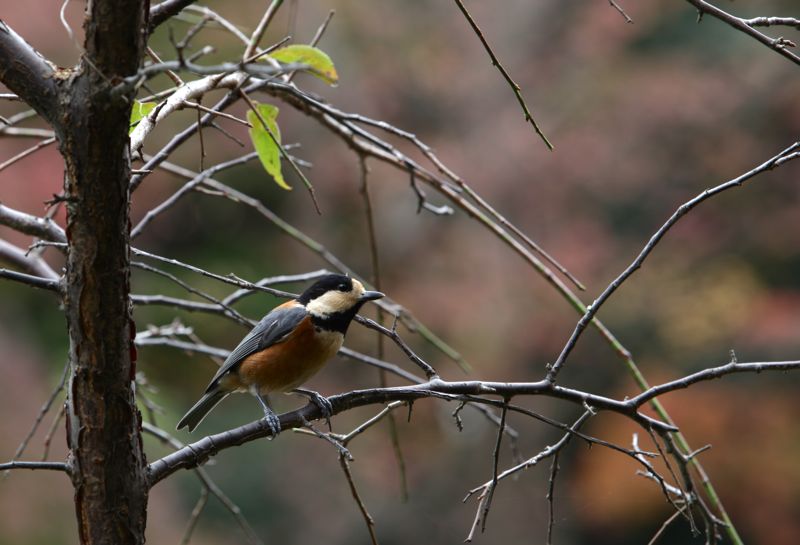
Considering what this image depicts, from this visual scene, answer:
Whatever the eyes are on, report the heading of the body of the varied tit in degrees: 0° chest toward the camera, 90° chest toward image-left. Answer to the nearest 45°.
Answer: approximately 270°

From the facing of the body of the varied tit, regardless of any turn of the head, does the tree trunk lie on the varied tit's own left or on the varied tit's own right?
on the varied tit's own right
